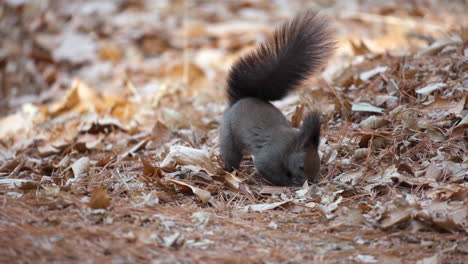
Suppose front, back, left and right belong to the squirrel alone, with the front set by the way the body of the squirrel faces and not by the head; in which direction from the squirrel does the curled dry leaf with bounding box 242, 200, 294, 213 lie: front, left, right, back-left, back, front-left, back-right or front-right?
front-right

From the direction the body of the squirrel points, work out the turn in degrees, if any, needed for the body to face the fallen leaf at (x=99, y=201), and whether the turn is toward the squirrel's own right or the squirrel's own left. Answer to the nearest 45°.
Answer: approximately 90° to the squirrel's own right

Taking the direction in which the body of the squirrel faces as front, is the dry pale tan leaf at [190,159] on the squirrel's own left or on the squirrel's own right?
on the squirrel's own right

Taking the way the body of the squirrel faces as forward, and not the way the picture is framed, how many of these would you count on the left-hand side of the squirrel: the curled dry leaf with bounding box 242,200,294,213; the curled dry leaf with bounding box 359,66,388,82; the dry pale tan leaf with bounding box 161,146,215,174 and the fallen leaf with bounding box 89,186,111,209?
1

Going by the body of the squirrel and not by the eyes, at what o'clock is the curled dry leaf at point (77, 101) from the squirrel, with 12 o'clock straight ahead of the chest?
The curled dry leaf is roughly at 6 o'clock from the squirrel.

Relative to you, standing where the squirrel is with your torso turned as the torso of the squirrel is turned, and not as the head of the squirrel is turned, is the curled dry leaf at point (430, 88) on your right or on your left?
on your left

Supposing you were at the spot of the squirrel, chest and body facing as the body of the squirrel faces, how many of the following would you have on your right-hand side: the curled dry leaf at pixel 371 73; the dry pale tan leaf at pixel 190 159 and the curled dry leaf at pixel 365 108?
1

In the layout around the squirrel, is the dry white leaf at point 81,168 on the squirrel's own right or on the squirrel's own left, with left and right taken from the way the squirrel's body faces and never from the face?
on the squirrel's own right

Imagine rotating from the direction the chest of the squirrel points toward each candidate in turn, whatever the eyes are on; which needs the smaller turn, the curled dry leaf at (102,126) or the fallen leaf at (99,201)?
the fallen leaf

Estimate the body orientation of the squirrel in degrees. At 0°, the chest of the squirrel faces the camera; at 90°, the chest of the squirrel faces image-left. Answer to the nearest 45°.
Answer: approximately 315°

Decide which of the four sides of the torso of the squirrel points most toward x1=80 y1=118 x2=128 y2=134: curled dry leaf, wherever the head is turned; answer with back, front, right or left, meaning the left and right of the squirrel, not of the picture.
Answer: back

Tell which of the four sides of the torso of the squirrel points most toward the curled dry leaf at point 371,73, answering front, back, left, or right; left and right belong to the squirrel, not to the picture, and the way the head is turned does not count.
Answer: left

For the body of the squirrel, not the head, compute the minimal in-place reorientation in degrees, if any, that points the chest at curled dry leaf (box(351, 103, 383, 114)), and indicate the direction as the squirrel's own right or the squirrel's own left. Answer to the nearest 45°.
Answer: approximately 90° to the squirrel's own left

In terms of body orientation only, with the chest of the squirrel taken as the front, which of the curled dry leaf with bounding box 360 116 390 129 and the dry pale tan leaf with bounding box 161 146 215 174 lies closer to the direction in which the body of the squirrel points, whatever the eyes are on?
the curled dry leaf
